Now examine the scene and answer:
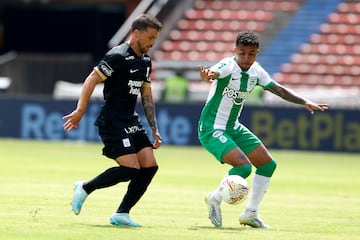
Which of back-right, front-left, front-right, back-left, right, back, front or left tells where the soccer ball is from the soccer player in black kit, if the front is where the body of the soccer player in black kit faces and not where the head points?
front-left

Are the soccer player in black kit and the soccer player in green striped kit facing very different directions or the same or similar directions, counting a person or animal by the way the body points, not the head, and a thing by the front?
same or similar directions

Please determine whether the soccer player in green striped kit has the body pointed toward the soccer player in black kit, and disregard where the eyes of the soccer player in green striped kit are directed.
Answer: no

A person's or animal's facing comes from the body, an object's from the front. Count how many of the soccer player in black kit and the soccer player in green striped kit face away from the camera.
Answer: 0

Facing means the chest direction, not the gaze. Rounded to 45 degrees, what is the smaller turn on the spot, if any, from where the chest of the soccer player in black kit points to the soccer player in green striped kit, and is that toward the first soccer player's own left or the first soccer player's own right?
approximately 45° to the first soccer player's own left
